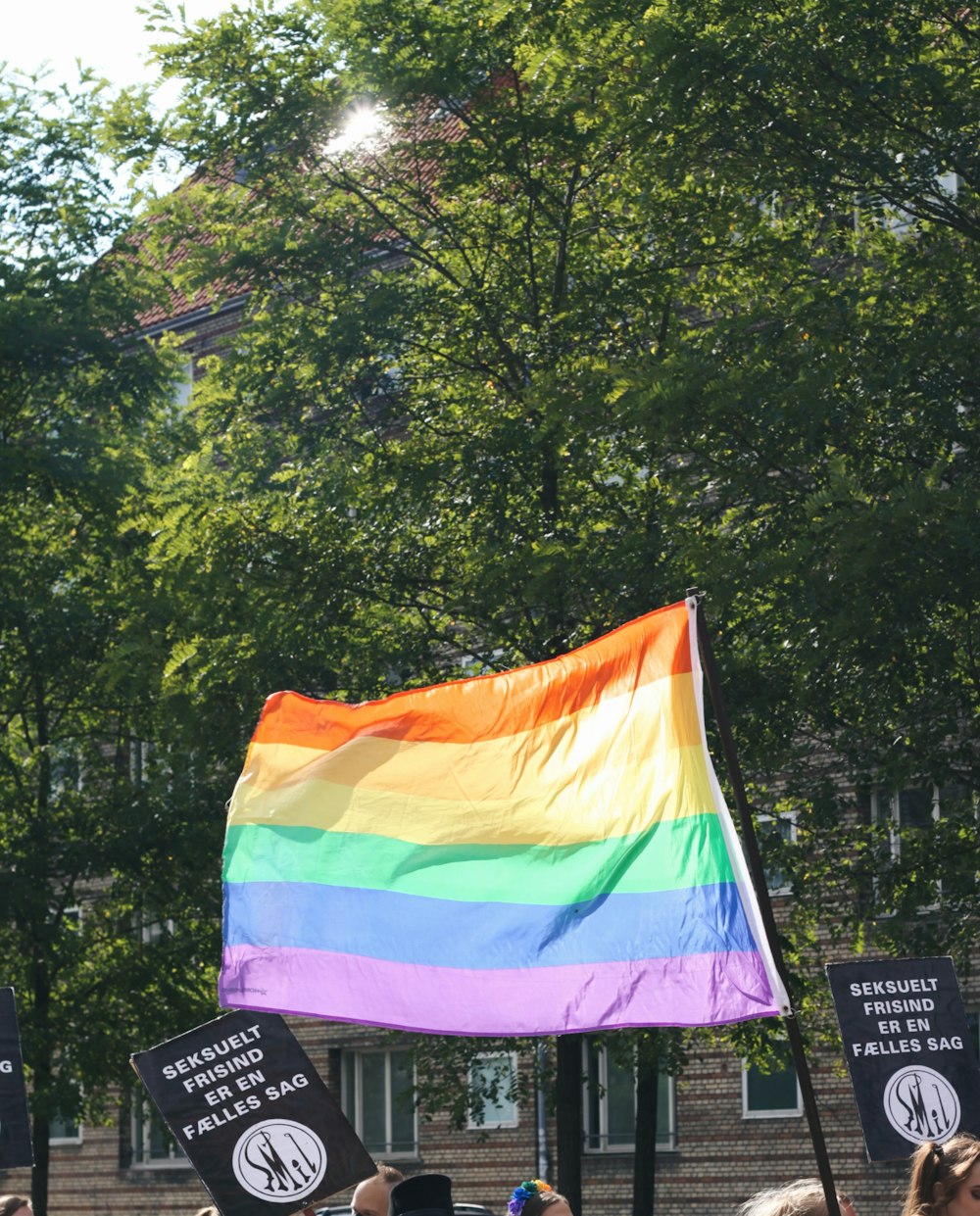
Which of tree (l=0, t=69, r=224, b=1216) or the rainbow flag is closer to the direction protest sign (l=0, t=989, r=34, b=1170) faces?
the rainbow flag

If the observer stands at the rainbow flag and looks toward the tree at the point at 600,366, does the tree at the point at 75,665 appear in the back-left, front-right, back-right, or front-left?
front-left

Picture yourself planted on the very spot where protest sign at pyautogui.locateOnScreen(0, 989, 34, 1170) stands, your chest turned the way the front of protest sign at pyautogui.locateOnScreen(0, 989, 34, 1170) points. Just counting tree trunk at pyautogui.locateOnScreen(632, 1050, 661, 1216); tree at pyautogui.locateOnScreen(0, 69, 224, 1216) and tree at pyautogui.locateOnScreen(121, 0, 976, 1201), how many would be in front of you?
0

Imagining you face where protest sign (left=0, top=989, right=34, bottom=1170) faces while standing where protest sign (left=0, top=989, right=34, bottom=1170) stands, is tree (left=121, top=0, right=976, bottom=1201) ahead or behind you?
behind

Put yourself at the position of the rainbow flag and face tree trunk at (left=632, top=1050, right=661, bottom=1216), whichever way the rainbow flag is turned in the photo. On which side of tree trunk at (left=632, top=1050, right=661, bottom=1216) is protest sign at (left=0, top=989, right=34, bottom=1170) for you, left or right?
left

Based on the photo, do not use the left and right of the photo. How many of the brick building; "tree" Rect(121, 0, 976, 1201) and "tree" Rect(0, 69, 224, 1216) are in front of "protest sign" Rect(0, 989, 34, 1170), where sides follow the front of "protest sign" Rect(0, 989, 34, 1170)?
0

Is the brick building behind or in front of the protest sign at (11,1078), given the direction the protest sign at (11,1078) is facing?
behind

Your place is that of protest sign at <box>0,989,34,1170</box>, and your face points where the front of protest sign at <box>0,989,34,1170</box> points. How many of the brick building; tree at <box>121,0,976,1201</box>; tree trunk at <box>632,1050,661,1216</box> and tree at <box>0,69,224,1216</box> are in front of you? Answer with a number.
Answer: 0

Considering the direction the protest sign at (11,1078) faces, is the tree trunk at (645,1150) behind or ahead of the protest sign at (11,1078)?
behind

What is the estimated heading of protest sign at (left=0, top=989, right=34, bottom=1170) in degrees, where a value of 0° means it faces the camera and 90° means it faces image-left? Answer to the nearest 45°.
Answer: approximately 0°

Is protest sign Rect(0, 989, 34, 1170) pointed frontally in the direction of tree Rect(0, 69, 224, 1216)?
no

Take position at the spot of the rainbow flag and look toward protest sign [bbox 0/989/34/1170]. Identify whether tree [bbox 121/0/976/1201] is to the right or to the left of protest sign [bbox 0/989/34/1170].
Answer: right

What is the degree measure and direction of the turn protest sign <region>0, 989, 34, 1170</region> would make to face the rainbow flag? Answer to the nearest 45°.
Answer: approximately 45° to its left
